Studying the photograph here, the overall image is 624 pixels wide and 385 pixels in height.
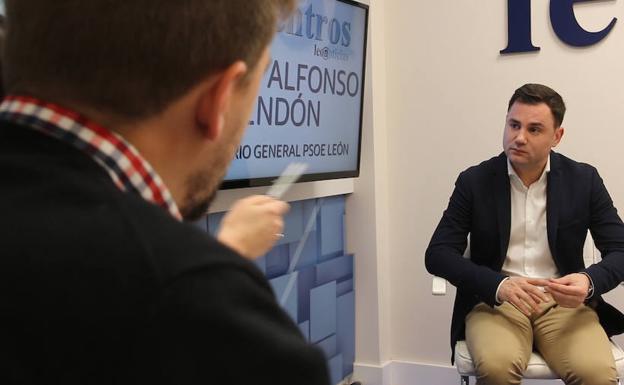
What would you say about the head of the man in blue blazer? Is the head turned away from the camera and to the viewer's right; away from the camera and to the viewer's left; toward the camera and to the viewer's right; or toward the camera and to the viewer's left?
toward the camera and to the viewer's left

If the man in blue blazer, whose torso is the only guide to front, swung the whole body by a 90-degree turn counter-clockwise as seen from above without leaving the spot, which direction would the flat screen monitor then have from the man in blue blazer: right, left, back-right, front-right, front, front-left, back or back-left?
back

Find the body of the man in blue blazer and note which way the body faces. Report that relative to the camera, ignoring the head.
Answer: toward the camera
